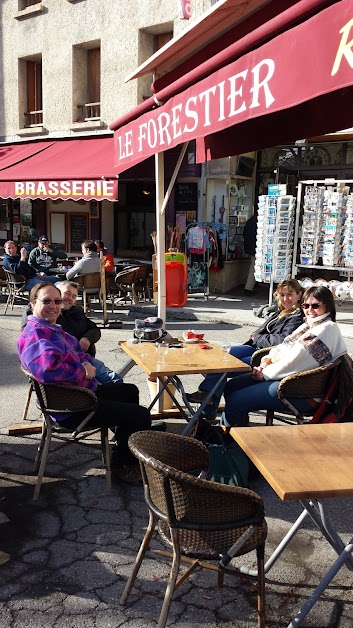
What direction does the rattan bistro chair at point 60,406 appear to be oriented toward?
to the viewer's right

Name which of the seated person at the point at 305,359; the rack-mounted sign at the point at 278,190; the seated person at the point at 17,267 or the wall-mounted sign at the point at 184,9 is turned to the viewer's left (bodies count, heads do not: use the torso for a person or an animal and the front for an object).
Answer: the seated person at the point at 305,359

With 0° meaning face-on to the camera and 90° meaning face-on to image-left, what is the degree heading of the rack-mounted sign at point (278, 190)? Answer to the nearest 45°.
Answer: approximately 0°

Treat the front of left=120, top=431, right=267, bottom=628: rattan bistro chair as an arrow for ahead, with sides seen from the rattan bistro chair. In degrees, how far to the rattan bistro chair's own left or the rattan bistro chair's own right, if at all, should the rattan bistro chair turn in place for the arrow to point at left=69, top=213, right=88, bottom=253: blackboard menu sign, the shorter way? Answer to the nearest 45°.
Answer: approximately 45° to the rattan bistro chair's own left

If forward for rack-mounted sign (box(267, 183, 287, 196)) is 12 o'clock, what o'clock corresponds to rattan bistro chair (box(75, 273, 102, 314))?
The rattan bistro chair is roughly at 2 o'clock from the rack-mounted sign.

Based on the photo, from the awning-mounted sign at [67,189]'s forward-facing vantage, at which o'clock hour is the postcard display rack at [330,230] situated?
The postcard display rack is roughly at 10 o'clock from the awning-mounted sign.

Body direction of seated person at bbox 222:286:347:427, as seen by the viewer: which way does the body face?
to the viewer's left
